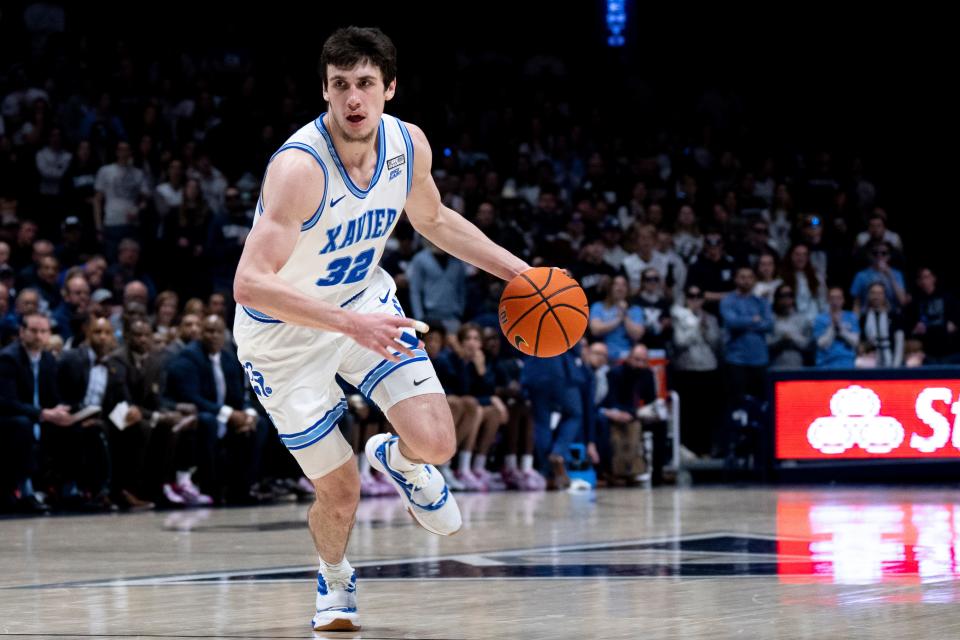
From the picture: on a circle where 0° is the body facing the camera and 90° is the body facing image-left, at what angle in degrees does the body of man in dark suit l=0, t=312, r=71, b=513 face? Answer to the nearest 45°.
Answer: approximately 315°

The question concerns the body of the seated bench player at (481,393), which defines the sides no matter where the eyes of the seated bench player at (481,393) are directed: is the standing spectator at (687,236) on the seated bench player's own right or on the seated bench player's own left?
on the seated bench player's own left

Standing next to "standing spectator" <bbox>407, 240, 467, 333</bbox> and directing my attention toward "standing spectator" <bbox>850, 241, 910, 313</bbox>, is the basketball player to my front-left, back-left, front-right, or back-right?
back-right

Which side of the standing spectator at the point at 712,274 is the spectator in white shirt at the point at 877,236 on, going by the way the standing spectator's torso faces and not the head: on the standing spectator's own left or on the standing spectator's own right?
on the standing spectator's own left

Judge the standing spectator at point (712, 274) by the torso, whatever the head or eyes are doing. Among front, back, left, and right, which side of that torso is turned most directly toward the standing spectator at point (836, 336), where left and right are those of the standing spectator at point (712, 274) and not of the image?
left

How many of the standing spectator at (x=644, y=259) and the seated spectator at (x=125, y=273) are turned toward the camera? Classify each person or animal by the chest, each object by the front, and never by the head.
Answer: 2
